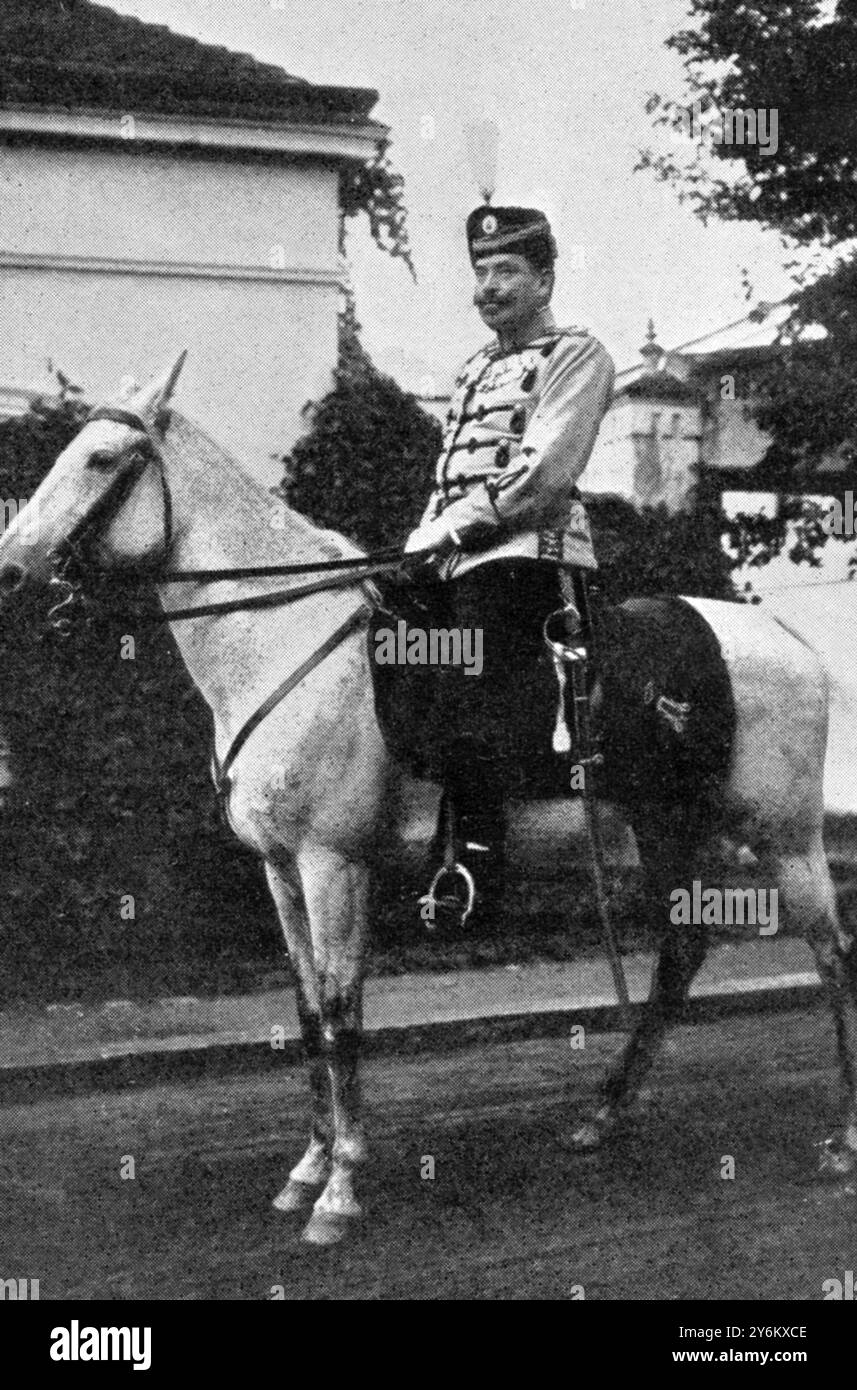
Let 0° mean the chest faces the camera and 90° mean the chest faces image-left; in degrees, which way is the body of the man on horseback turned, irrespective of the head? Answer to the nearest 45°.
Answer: approximately 45°

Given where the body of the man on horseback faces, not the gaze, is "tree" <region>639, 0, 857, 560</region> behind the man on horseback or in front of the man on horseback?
behind

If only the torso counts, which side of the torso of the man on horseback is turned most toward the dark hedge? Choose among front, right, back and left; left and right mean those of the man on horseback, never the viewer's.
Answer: right
